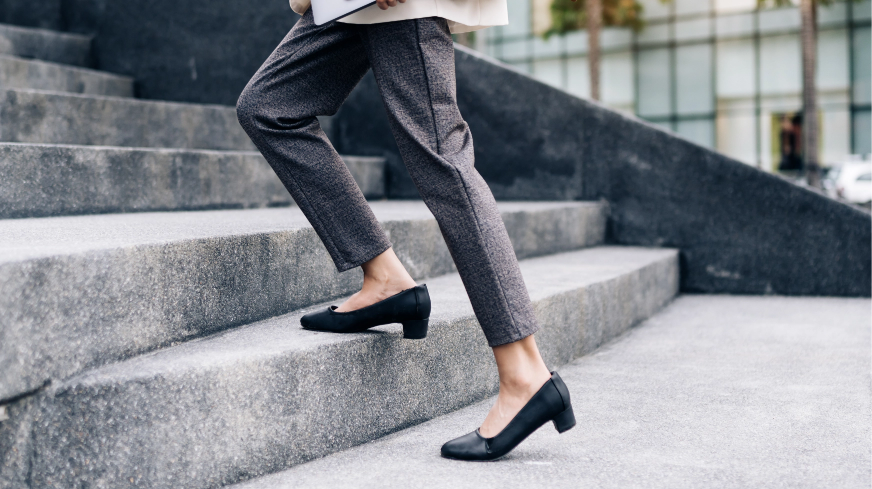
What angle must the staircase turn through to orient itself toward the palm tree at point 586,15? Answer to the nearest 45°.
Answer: approximately 135° to its left

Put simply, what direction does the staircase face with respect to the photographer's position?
facing the viewer and to the right of the viewer

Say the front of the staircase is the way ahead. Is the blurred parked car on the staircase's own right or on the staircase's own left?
on the staircase's own left

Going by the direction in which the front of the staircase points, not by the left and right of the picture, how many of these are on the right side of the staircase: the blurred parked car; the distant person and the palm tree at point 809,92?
0

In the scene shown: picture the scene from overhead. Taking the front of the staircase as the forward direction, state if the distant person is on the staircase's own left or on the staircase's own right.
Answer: on the staircase's own left

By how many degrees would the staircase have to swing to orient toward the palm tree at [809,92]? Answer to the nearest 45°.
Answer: approximately 90° to its left

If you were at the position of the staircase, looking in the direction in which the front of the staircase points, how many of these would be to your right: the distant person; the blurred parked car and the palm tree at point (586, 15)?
0
